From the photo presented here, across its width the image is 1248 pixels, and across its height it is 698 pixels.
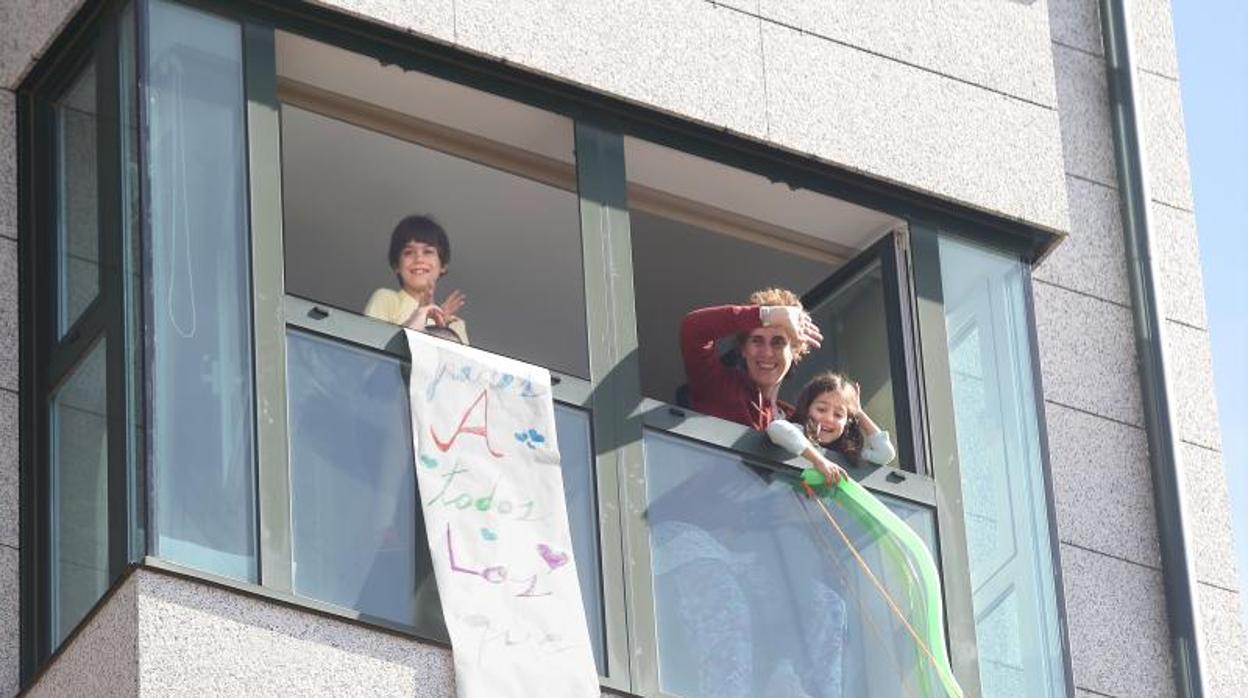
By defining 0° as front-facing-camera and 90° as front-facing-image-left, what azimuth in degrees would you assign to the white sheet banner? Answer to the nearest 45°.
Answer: approximately 0°

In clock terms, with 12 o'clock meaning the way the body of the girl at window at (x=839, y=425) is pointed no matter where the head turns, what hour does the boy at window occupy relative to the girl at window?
The boy at window is roughly at 2 o'clock from the girl at window.

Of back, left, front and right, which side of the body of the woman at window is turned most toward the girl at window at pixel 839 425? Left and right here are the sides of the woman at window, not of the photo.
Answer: left

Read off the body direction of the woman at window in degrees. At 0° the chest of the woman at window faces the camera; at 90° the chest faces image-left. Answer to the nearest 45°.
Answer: approximately 315°

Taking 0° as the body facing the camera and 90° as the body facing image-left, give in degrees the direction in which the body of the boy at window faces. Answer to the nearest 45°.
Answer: approximately 0°

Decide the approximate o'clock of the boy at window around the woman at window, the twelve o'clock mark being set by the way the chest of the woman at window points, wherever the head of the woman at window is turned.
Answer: The boy at window is roughly at 4 o'clock from the woman at window.
